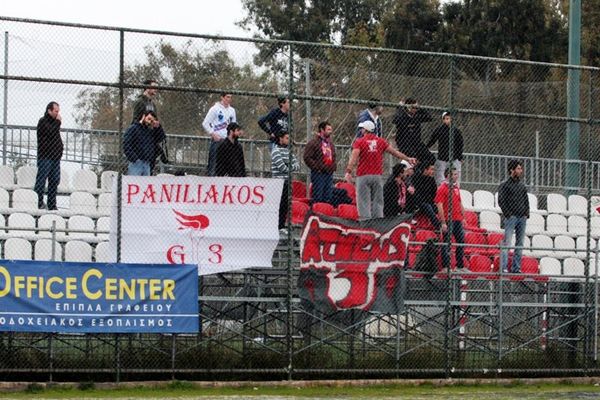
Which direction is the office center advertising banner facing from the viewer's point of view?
toward the camera

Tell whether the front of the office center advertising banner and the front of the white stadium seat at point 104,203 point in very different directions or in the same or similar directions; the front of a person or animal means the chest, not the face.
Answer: same or similar directions

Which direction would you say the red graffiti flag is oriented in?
toward the camera

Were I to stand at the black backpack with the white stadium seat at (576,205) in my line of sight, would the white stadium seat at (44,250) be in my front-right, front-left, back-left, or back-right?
back-left

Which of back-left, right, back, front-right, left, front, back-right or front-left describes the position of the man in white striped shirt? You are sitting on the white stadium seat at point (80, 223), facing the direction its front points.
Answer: left

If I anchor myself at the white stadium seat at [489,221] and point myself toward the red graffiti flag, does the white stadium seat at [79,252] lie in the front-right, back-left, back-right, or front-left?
front-right

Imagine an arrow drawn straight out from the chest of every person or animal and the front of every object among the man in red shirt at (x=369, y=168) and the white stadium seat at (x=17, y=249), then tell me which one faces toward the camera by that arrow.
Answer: the white stadium seat

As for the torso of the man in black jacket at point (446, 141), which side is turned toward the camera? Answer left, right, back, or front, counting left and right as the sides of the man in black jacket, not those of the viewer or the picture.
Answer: front

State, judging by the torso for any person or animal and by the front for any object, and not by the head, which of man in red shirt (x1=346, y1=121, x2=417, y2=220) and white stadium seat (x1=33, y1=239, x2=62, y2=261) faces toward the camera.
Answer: the white stadium seat

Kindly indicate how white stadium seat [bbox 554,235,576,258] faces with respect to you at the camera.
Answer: facing the viewer

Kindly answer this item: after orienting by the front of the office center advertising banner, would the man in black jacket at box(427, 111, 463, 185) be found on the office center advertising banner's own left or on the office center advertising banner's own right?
on the office center advertising banner's own left

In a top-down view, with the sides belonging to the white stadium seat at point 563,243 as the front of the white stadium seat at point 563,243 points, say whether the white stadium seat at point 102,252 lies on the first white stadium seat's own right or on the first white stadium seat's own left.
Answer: on the first white stadium seat's own right

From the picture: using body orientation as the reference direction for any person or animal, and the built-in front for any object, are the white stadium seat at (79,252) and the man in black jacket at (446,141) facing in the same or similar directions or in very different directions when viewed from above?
same or similar directions

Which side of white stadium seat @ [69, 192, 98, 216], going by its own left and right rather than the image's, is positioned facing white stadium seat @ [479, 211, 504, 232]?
left

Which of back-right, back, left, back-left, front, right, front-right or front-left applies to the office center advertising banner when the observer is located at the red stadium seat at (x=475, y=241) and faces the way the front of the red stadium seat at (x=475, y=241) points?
front-right
